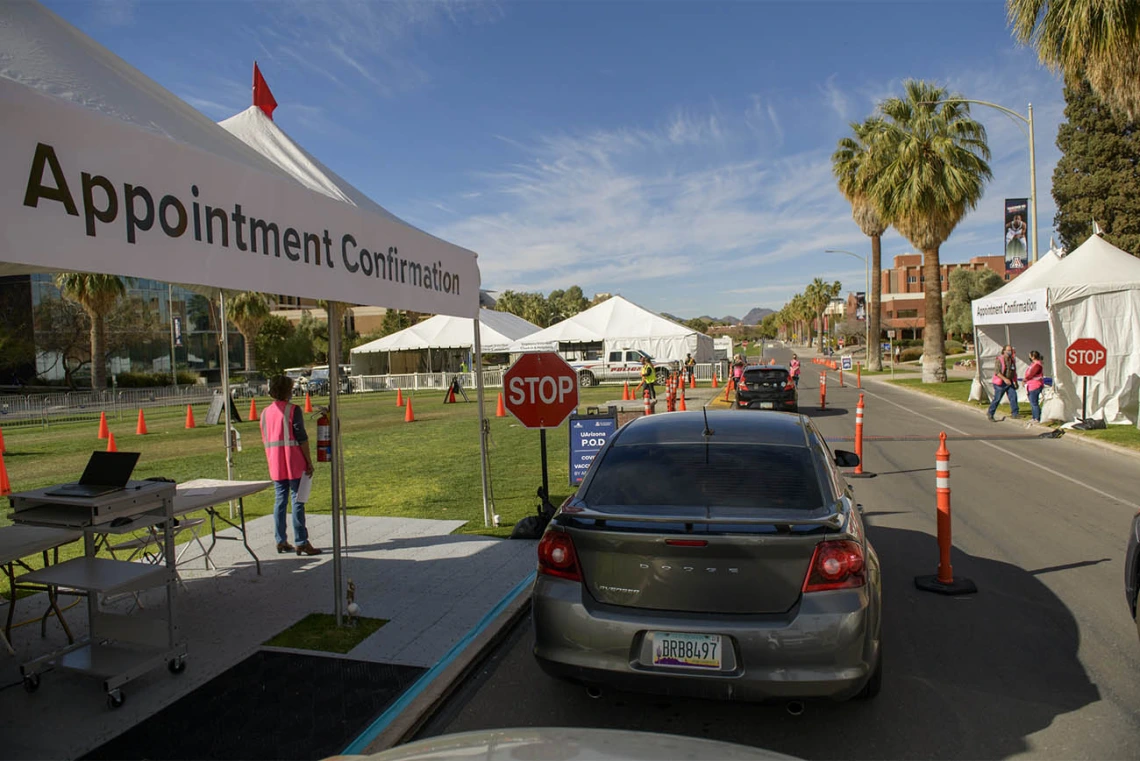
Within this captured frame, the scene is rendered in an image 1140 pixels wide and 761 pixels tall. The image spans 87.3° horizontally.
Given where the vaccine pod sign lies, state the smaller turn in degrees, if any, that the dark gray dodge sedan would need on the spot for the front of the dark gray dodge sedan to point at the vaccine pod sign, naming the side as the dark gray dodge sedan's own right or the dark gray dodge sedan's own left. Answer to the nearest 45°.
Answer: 0° — it already faces it

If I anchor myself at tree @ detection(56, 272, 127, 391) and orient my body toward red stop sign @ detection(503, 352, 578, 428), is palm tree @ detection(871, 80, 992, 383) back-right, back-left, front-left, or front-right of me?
front-left

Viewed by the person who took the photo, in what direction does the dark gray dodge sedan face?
facing away from the viewer

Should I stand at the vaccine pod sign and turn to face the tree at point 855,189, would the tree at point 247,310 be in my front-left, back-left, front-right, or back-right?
front-left

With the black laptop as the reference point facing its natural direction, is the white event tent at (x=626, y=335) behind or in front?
behind

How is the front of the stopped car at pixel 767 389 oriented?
away from the camera

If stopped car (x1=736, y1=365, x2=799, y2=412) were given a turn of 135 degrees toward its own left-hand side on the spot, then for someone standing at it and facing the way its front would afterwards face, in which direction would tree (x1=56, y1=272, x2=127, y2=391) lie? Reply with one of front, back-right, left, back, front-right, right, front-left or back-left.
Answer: front-right

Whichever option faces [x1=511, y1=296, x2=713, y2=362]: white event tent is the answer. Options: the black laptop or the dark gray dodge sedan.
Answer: the dark gray dodge sedan

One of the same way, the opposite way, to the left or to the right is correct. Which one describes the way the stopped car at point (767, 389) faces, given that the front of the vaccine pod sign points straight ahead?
the opposite way

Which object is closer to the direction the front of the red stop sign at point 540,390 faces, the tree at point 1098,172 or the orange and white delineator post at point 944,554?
the orange and white delineator post

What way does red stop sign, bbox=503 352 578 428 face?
toward the camera

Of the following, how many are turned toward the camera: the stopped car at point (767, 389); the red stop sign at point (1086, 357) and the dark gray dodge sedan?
1

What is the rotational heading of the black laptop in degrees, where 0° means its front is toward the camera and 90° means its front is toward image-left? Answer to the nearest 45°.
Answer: approximately 45°

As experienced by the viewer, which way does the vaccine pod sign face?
facing the viewer
